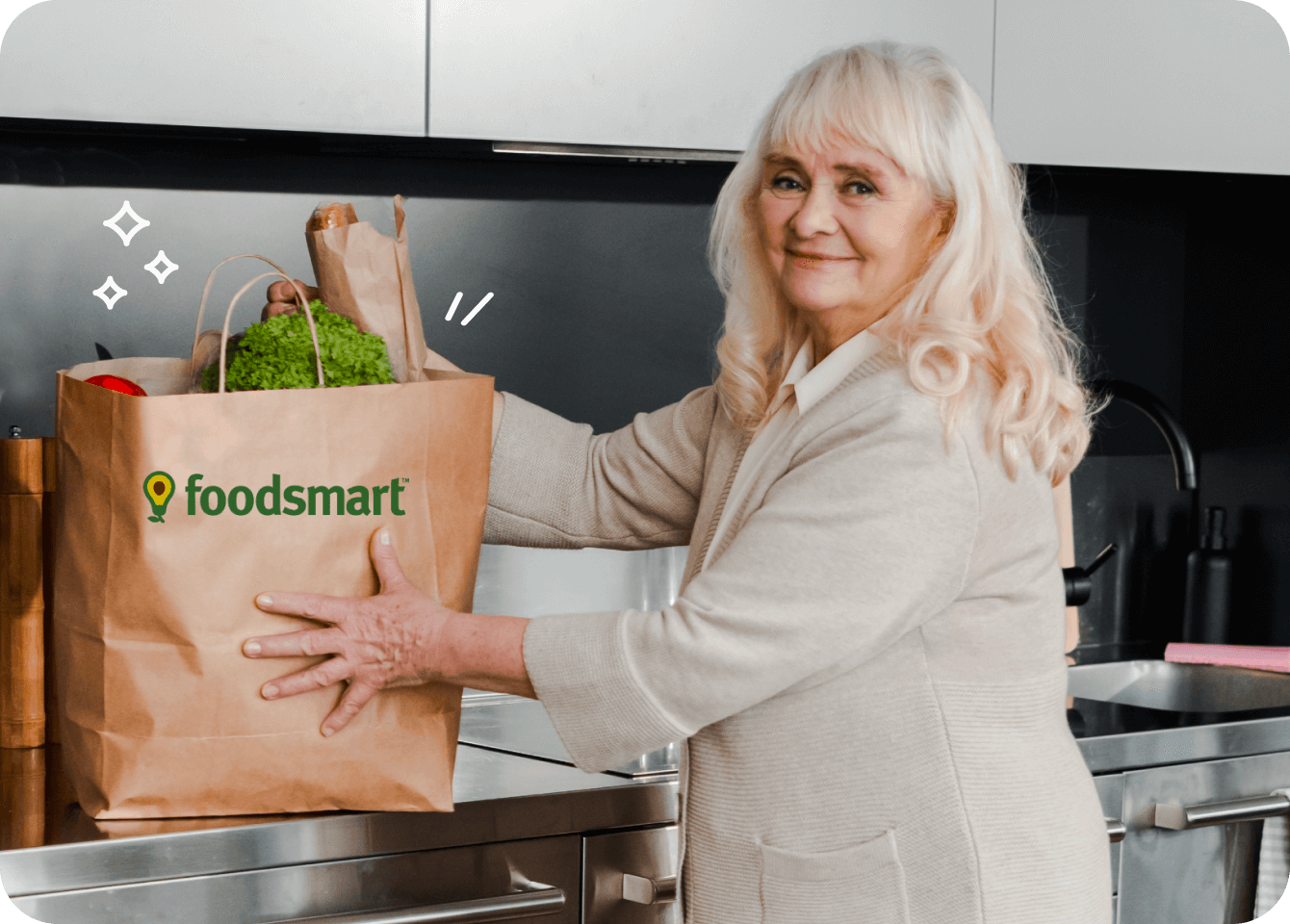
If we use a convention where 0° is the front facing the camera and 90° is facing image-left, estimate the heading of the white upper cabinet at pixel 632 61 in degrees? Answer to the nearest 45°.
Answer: approximately 0°

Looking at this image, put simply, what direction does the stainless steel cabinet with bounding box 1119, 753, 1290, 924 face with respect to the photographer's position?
facing the viewer and to the right of the viewer
